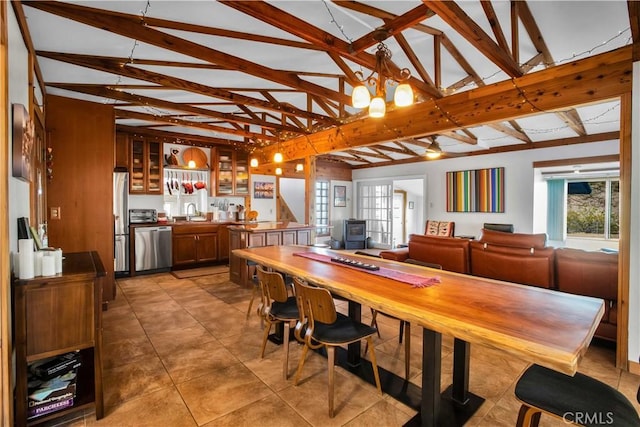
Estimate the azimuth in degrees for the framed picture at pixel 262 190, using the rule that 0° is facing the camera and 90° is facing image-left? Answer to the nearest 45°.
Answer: approximately 0°

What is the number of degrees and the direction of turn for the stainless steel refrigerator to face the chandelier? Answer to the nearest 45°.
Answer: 0° — it already faces it

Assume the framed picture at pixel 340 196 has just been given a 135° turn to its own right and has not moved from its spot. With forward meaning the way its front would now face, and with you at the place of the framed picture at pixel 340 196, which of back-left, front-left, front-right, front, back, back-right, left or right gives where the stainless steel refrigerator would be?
left

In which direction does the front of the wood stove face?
toward the camera

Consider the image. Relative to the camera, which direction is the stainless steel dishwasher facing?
toward the camera

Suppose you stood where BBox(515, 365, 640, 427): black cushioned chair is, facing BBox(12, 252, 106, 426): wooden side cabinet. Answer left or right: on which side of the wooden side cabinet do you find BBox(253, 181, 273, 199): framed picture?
right

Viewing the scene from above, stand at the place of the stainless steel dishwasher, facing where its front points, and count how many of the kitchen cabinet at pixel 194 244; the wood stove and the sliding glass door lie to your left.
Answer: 3

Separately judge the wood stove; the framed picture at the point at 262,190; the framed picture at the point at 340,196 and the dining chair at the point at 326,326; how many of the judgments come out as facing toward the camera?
3

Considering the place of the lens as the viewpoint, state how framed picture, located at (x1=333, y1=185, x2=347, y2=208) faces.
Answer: facing the viewer

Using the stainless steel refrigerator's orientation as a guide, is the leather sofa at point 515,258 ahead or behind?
ahead

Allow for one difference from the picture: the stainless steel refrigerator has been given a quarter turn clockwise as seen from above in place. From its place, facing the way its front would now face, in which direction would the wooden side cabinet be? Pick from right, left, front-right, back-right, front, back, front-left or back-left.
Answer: left

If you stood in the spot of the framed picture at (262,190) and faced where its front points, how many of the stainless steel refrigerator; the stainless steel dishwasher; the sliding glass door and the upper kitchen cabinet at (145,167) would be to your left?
1

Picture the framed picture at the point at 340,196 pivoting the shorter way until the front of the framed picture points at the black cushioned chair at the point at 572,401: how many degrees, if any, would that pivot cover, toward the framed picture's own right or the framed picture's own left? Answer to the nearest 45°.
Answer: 0° — it already faces it

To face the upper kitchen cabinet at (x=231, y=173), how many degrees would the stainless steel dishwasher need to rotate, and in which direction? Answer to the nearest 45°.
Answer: approximately 135° to its left

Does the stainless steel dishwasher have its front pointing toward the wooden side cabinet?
yes
